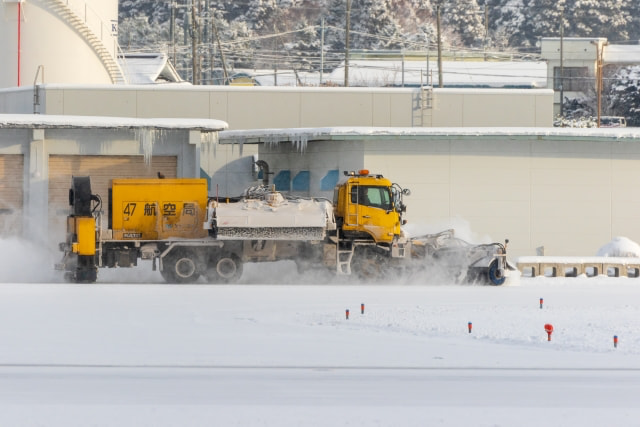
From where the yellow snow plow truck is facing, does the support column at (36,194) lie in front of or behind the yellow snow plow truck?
behind

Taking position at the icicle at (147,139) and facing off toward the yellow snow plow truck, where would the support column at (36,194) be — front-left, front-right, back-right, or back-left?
back-right

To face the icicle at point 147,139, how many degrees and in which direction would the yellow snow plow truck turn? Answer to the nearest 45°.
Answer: approximately 135° to its left

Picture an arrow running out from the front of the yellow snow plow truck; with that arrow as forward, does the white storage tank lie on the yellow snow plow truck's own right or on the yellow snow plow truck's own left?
on the yellow snow plow truck's own left

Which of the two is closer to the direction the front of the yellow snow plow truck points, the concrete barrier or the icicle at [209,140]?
the concrete barrier

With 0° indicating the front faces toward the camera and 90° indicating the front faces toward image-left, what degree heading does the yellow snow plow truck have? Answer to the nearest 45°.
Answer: approximately 270°

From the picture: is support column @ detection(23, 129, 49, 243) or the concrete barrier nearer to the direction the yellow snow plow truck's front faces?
the concrete barrier

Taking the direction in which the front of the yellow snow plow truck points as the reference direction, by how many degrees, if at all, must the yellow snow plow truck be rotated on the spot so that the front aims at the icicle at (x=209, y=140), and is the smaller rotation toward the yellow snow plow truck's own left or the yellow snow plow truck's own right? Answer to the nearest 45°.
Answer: approximately 90° to the yellow snow plow truck's own left

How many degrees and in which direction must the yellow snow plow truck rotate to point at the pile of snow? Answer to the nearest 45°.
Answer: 0° — it already faces it

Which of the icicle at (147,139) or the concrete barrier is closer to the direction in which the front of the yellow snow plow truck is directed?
the concrete barrier
